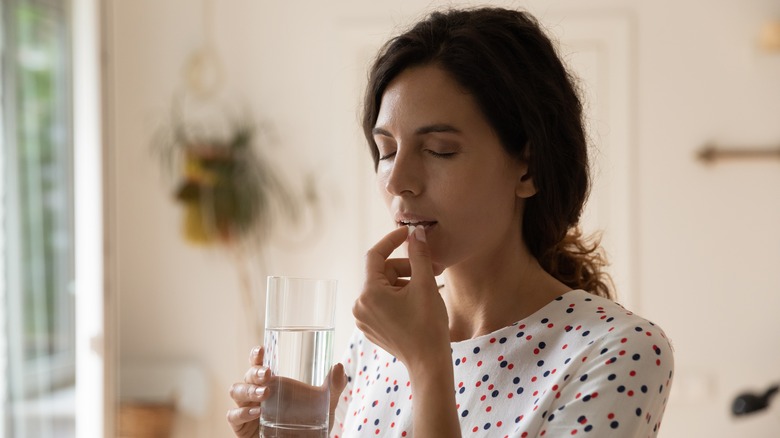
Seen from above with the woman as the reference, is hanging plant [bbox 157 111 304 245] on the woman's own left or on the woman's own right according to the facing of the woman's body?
on the woman's own right

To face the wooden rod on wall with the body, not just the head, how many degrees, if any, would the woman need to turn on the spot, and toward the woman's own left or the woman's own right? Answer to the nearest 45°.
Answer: approximately 180°

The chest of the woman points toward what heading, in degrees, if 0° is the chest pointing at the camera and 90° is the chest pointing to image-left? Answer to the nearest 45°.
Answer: approximately 45°
